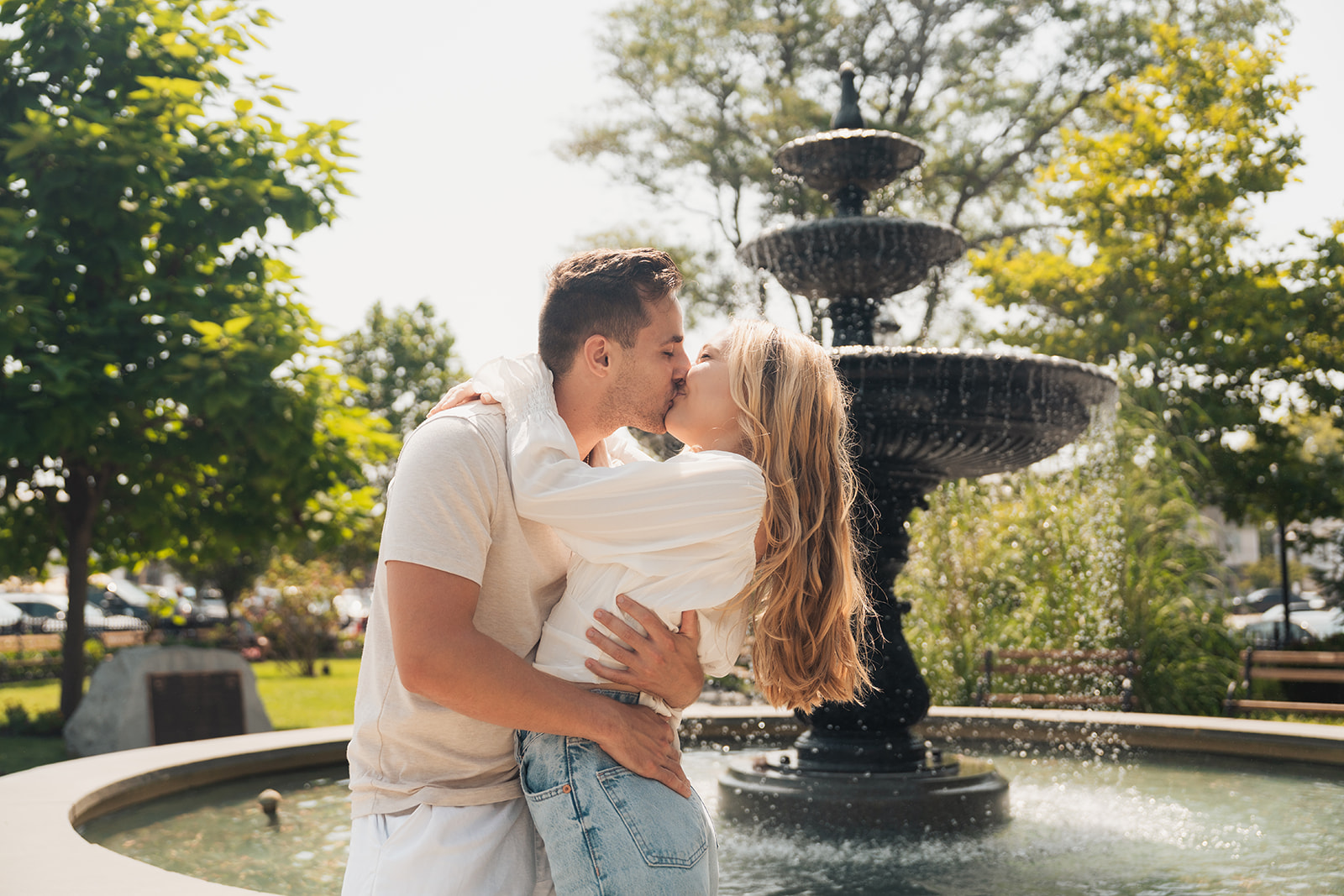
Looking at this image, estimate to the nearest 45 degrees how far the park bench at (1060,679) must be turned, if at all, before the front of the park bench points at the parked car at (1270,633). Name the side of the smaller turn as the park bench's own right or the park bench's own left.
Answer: approximately 180°

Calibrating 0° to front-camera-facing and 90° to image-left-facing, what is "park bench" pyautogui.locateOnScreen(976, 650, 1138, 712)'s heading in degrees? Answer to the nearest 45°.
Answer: approximately 0°

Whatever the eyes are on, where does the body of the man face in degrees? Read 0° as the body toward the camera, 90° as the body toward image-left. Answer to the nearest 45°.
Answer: approximately 270°

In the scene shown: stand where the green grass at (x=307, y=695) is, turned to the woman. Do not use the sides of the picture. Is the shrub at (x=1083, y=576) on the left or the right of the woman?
left

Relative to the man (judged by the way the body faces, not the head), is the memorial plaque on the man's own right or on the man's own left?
on the man's own left

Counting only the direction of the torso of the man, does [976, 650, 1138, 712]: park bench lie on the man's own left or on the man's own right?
on the man's own left

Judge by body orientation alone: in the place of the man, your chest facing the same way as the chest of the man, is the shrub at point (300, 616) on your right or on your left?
on your left

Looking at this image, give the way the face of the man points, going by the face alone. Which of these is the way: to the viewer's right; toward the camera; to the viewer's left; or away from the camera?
to the viewer's right

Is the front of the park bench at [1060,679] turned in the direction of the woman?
yes

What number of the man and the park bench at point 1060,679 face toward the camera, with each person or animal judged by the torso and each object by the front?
1

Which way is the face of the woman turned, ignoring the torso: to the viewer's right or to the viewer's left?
to the viewer's left

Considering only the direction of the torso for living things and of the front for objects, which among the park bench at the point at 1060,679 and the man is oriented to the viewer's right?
the man

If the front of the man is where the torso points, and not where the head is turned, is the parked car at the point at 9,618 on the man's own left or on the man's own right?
on the man's own left
